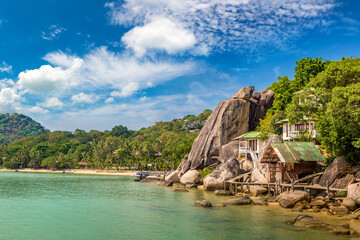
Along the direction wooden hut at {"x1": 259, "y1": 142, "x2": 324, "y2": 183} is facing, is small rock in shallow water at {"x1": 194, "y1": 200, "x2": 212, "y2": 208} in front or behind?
in front

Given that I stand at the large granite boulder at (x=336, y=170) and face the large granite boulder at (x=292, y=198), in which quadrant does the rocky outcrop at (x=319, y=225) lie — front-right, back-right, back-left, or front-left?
front-left

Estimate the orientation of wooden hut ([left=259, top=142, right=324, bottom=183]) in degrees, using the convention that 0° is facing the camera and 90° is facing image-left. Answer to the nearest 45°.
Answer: approximately 45°

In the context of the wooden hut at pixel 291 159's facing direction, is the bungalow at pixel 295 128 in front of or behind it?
behind

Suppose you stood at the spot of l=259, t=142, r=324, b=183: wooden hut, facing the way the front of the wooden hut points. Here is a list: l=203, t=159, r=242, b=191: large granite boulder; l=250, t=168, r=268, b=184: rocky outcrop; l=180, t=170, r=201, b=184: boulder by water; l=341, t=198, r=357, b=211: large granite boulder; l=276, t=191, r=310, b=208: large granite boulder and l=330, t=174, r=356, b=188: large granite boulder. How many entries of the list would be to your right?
3

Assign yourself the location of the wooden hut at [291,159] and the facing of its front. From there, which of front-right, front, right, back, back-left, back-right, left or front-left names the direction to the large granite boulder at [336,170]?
left

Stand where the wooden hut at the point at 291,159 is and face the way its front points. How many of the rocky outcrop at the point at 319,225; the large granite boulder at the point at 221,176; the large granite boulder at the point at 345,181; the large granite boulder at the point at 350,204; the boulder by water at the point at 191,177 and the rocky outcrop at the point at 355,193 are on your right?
2

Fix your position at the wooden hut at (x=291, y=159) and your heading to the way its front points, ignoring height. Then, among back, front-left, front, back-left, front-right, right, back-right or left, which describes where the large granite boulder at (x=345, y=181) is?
left

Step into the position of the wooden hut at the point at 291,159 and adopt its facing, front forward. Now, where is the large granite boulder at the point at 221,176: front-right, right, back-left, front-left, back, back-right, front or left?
right

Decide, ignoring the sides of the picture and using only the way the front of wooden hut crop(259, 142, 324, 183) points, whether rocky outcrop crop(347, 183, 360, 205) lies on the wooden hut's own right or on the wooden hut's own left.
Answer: on the wooden hut's own left

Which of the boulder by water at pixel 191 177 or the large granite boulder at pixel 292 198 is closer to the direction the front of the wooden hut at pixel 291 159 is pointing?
the large granite boulder

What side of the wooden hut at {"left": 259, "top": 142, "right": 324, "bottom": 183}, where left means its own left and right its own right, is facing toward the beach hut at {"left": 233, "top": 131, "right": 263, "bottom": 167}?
right

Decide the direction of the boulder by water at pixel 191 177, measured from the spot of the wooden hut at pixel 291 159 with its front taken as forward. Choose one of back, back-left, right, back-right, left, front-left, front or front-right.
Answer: right

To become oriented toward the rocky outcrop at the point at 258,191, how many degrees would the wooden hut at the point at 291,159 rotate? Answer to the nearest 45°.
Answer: approximately 45° to its right
